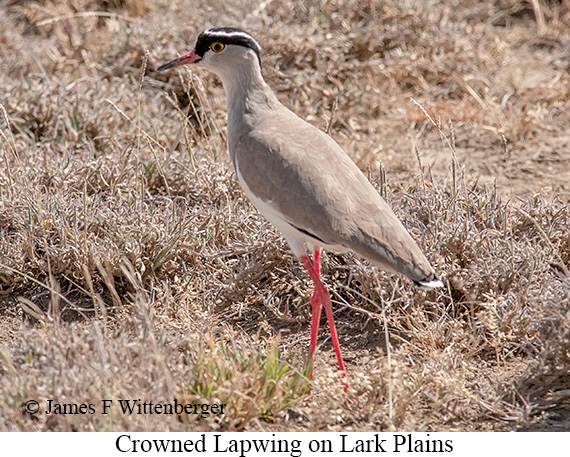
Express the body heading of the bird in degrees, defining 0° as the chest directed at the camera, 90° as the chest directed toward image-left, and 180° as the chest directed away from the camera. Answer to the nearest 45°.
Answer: approximately 90°
